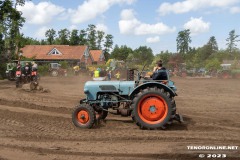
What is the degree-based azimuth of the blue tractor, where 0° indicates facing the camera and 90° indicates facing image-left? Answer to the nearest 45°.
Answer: approximately 90°

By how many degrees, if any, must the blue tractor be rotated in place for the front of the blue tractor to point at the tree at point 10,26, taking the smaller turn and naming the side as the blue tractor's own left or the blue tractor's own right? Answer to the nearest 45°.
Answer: approximately 45° to the blue tractor's own right
